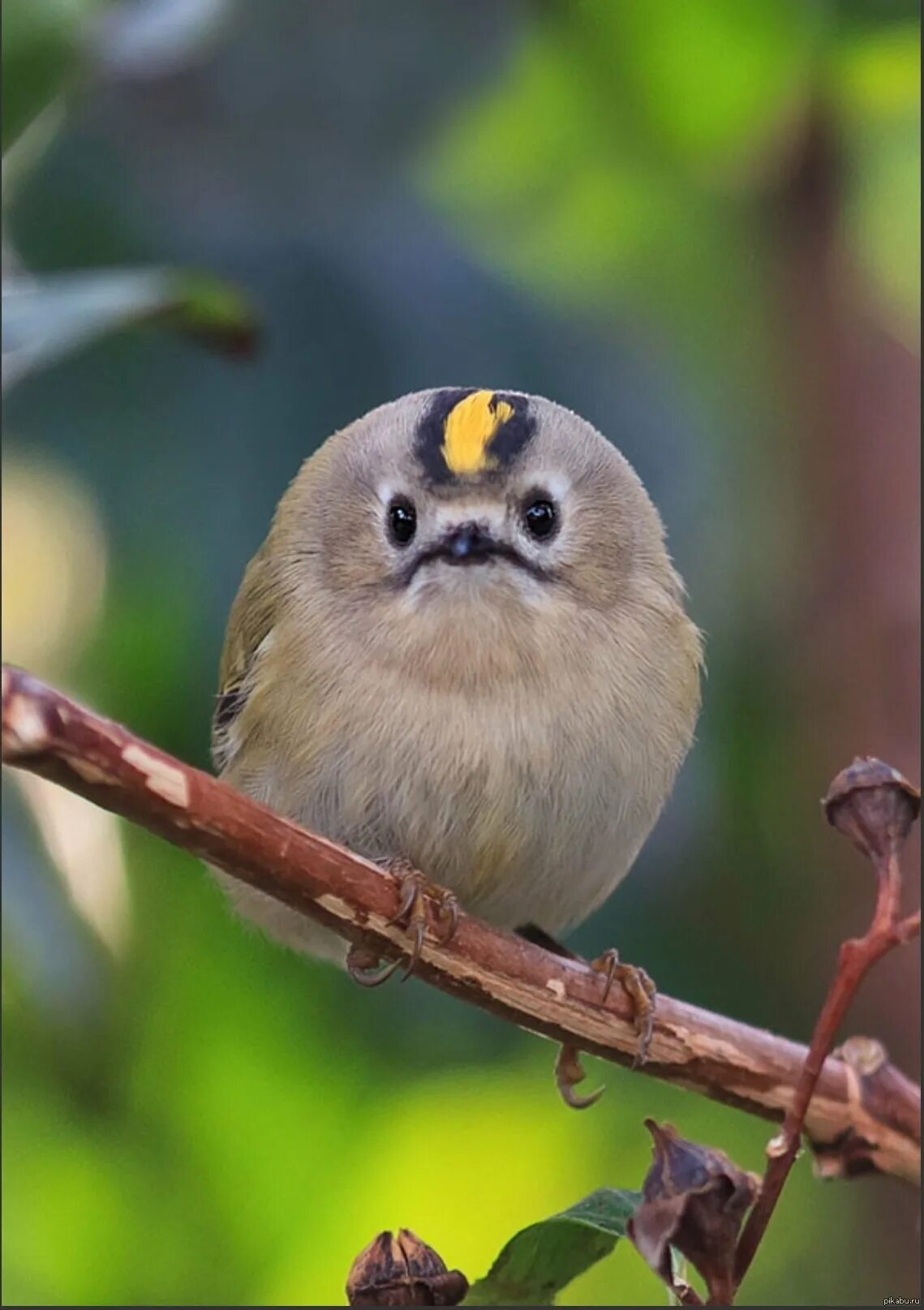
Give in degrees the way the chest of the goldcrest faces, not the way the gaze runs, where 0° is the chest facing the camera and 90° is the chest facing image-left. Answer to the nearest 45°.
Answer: approximately 0°

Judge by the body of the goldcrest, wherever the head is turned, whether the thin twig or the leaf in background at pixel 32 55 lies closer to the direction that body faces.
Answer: the thin twig

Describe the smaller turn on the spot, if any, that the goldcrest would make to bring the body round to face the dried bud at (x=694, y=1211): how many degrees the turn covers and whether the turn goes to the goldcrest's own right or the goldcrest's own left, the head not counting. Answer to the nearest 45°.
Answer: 0° — it already faces it

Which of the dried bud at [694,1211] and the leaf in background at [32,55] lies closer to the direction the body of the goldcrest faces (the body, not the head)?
the dried bud
